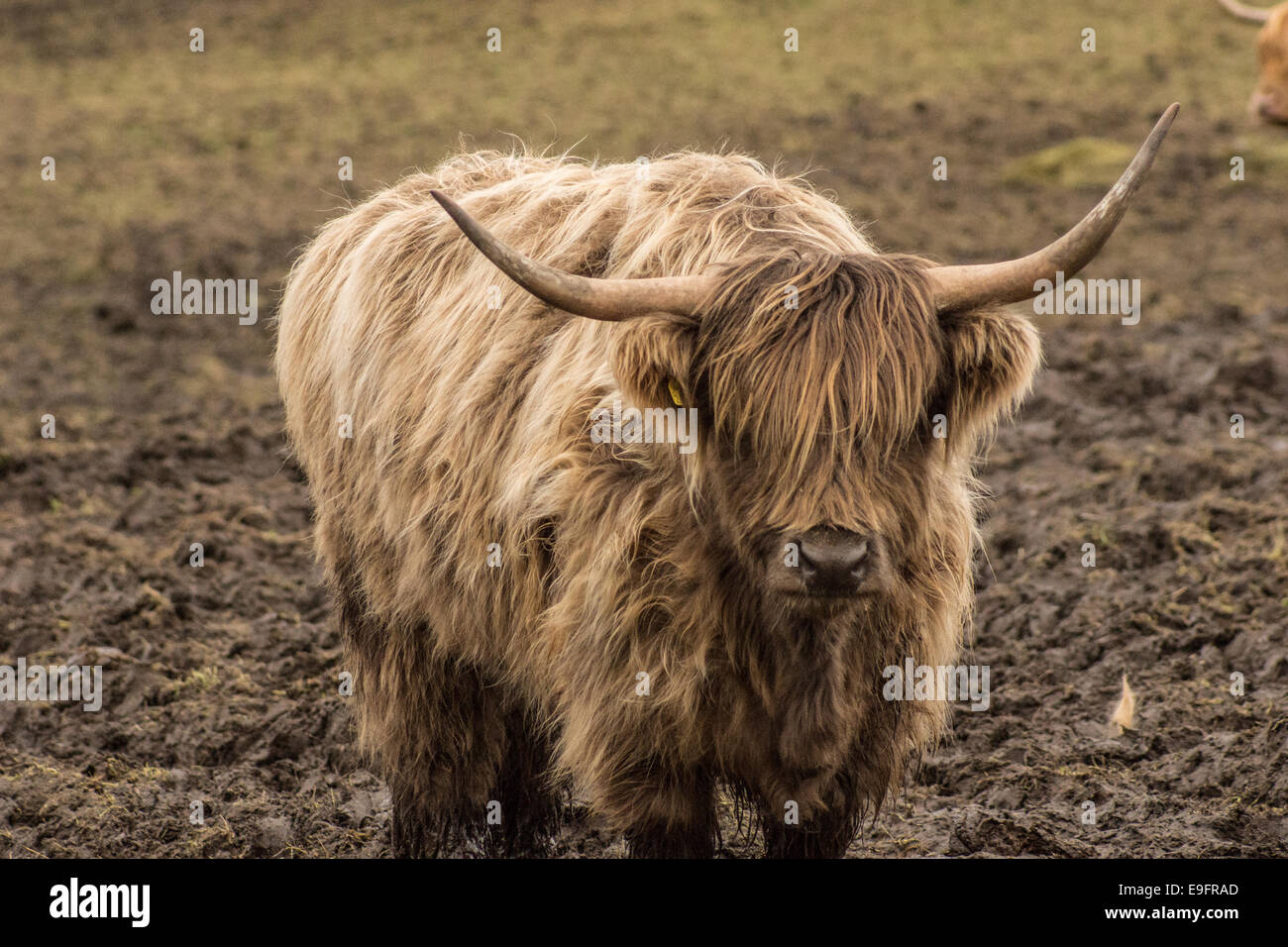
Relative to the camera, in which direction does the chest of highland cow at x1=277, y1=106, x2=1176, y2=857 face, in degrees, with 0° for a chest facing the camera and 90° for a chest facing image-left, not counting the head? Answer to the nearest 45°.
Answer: approximately 315°
